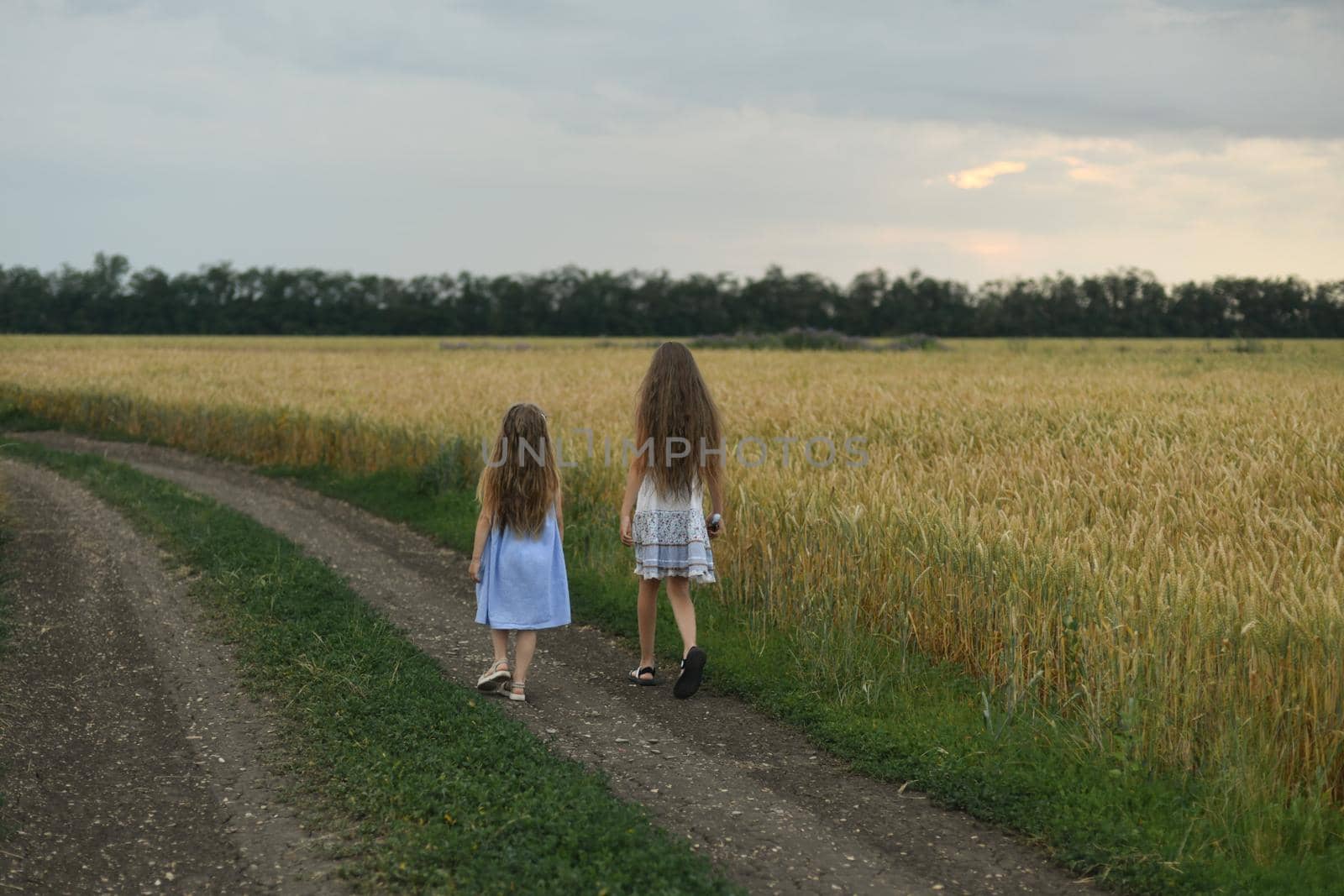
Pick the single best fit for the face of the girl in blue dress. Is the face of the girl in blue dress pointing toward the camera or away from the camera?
away from the camera

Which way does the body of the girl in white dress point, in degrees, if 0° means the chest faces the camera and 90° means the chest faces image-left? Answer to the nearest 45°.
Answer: approximately 180°

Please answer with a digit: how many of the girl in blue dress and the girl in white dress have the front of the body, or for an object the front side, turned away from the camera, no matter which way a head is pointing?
2

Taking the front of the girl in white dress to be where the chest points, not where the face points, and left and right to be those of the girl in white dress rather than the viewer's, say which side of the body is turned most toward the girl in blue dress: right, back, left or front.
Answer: left

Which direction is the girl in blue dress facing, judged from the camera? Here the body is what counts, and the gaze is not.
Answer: away from the camera

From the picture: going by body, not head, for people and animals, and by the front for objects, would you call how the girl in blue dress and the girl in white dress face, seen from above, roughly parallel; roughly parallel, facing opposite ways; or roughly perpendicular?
roughly parallel

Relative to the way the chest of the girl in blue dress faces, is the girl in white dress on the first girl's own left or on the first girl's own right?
on the first girl's own right

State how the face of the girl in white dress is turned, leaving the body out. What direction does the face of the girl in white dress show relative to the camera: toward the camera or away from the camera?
away from the camera
